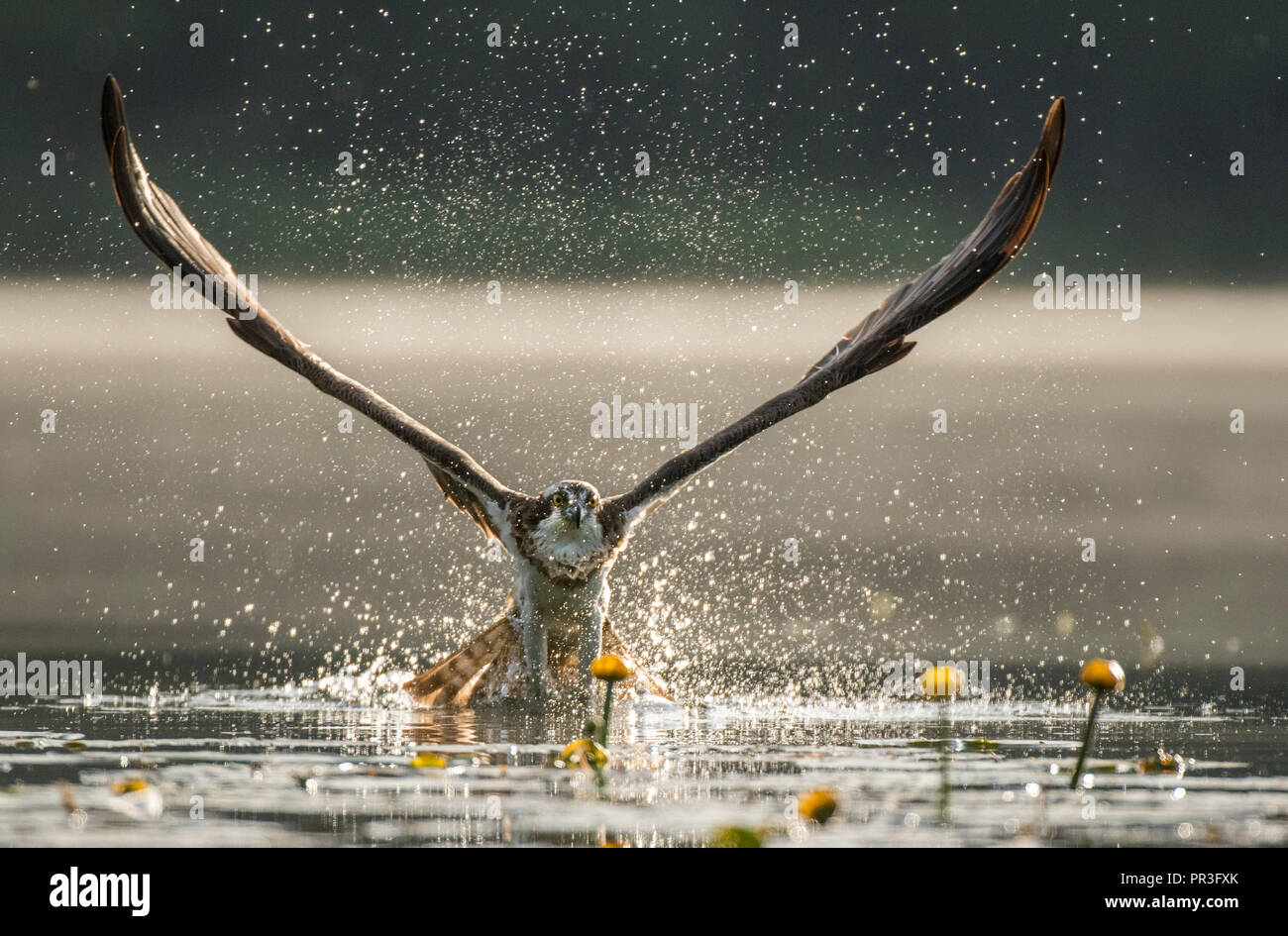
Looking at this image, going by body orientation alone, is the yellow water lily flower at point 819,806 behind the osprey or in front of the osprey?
in front

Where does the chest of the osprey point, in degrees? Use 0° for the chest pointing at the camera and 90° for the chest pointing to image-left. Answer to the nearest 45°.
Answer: approximately 0°

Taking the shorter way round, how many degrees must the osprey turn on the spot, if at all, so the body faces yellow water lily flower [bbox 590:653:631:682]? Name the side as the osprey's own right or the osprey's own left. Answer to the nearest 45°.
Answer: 0° — it already faces it

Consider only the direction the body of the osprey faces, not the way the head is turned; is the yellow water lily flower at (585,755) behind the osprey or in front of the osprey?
in front

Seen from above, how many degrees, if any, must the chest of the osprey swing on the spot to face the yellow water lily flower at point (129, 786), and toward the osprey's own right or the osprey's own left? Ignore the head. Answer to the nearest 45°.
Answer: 0° — it already faces it
